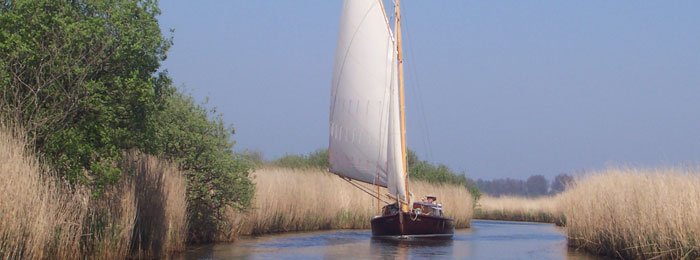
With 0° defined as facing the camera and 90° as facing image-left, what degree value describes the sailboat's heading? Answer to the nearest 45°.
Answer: approximately 0°
